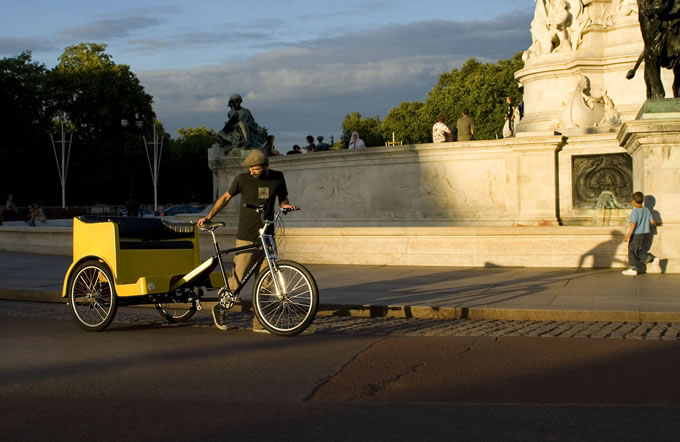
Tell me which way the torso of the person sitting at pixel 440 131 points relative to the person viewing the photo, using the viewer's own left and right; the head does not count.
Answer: facing away from the viewer

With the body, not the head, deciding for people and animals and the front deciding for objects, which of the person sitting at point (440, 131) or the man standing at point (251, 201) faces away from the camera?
the person sitting at point (440, 131)

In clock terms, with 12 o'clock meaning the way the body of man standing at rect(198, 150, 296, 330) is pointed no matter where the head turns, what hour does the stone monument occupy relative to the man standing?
The stone monument is roughly at 7 o'clock from the man standing.

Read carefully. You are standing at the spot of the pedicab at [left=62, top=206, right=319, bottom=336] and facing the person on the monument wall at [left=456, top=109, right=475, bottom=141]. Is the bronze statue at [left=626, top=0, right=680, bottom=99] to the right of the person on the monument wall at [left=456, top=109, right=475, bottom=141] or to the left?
right

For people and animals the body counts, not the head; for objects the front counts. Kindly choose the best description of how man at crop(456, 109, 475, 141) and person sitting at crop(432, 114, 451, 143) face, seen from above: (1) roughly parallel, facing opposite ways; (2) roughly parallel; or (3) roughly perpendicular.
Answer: roughly parallel

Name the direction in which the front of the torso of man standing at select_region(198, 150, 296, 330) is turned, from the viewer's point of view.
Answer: toward the camera

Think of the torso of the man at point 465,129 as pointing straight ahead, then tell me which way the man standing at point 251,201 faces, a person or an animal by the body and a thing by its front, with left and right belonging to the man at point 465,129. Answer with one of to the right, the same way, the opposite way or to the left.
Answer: the opposite way

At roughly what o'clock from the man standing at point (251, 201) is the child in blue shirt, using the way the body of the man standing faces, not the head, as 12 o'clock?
The child in blue shirt is roughly at 8 o'clock from the man standing.

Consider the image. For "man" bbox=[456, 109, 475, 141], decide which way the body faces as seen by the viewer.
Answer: away from the camera

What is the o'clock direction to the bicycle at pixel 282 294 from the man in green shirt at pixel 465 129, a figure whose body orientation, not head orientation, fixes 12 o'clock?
The bicycle is roughly at 6 o'clock from the man in green shirt.

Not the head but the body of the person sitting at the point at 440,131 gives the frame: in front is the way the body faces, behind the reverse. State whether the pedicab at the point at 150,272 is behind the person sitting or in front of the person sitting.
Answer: behind

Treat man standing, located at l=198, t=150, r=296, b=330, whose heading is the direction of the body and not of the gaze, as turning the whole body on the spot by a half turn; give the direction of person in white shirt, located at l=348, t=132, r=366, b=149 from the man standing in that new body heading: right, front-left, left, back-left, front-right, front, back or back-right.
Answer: front

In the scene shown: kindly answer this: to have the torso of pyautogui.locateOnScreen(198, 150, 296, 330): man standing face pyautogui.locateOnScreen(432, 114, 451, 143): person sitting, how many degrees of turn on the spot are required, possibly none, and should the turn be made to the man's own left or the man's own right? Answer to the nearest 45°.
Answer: approximately 180°
